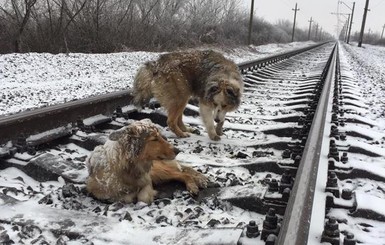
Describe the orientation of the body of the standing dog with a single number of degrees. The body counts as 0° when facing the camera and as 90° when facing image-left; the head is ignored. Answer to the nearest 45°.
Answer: approximately 315°

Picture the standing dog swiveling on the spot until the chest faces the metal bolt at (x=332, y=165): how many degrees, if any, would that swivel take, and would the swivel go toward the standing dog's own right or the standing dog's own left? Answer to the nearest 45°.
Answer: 0° — it already faces it

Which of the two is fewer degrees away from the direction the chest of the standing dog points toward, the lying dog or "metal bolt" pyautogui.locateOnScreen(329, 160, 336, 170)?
the metal bolt

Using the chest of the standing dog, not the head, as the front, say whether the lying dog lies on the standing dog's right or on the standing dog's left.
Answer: on the standing dog's right
